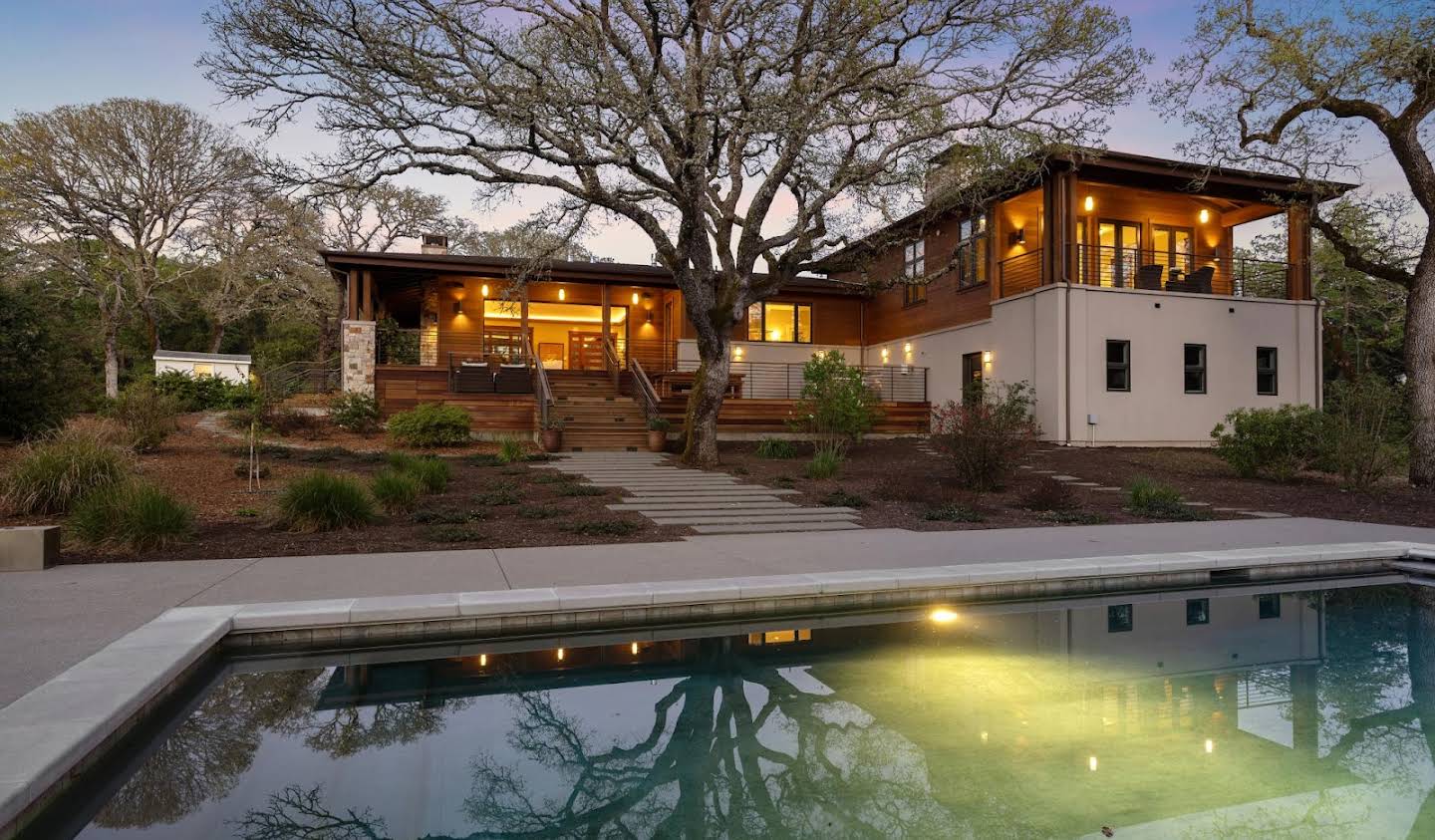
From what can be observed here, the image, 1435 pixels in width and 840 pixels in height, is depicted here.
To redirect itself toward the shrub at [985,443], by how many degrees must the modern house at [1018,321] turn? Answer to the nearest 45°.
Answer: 0° — it already faces it

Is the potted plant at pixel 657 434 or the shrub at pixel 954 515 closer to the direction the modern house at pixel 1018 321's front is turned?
the shrub

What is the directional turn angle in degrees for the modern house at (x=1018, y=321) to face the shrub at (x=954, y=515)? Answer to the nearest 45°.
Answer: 0° — it already faces it

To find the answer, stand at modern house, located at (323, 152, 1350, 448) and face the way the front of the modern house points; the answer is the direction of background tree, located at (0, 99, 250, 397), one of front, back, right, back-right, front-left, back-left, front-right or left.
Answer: right

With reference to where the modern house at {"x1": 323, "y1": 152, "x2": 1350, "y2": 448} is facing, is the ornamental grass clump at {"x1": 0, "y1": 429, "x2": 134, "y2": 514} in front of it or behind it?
in front

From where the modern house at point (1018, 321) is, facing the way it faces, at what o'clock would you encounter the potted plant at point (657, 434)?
The potted plant is roughly at 2 o'clock from the modern house.

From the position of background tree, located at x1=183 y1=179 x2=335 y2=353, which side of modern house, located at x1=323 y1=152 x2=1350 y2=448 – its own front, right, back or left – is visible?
right

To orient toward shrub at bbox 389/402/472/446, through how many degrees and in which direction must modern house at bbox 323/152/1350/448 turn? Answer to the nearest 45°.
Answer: approximately 45° to its right

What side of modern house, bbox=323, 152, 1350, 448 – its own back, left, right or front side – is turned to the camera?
front

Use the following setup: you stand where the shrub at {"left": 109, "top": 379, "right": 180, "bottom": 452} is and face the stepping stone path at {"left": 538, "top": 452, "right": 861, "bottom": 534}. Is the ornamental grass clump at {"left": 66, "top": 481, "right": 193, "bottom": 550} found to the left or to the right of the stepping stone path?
right

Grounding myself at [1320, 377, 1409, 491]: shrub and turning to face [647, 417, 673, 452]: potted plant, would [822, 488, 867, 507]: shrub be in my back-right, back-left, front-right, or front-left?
front-left

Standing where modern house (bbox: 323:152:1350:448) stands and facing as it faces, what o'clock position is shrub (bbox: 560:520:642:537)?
The shrub is roughly at 1 o'clock from the modern house.

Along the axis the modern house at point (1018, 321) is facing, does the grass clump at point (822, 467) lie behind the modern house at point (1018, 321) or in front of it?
in front
